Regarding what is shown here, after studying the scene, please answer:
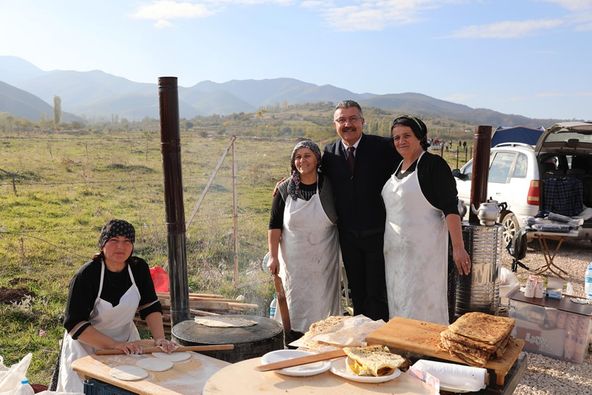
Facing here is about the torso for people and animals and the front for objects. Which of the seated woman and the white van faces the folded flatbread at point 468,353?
the seated woman

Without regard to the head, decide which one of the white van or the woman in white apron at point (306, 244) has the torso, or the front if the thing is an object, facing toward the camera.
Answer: the woman in white apron

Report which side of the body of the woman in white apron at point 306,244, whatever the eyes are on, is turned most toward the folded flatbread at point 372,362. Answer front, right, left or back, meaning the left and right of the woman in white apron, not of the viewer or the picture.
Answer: front

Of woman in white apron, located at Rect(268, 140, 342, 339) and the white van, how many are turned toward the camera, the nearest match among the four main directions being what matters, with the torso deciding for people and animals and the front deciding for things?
1

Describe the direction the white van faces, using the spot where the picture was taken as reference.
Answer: facing away from the viewer and to the left of the viewer

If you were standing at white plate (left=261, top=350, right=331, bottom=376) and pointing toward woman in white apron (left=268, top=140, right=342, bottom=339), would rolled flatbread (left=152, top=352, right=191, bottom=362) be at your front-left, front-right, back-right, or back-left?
front-left

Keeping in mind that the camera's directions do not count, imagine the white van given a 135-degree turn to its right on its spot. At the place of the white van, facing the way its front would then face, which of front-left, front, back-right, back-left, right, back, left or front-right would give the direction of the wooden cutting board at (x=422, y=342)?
right

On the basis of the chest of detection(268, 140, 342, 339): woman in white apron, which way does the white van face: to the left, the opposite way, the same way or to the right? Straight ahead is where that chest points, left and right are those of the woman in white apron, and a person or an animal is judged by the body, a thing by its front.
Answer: the opposite way

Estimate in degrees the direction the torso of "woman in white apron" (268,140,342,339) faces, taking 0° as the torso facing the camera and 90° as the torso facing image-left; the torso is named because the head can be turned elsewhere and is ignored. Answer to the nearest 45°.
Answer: approximately 0°

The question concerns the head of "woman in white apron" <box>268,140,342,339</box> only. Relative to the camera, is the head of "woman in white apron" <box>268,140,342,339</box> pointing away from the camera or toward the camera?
toward the camera

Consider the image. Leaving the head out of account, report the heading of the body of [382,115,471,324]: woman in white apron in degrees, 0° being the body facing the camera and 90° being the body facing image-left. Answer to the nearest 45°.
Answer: approximately 45°

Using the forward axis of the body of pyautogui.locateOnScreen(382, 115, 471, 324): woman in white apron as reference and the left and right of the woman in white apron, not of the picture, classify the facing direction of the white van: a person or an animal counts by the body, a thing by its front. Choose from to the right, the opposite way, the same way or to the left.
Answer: to the right

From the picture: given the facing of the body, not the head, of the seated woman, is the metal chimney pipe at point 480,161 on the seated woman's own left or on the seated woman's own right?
on the seated woman's own left

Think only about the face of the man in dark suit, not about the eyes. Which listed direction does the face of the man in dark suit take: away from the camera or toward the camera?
toward the camera
